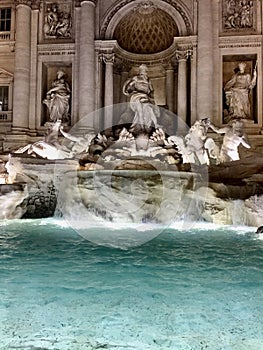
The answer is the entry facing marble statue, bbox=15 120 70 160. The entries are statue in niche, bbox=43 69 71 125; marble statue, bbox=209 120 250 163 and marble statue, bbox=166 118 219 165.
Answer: the statue in niche

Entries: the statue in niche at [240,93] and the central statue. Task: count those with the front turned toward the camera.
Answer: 2

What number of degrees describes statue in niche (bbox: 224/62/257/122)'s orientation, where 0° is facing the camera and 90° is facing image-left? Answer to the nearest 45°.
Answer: approximately 0°

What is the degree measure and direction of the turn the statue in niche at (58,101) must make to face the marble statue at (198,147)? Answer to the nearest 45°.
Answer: approximately 45° to its left

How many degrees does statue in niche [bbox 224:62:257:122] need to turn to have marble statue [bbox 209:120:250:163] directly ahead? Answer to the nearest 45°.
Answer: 0° — it already faces it

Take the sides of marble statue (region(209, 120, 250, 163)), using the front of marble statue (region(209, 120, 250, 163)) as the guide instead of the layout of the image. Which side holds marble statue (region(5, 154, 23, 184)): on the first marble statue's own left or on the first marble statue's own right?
on the first marble statue's own right

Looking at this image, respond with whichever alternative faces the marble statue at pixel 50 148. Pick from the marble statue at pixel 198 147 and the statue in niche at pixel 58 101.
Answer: the statue in niche

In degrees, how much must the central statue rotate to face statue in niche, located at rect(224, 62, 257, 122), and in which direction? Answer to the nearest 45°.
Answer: approximately 90° to its left
